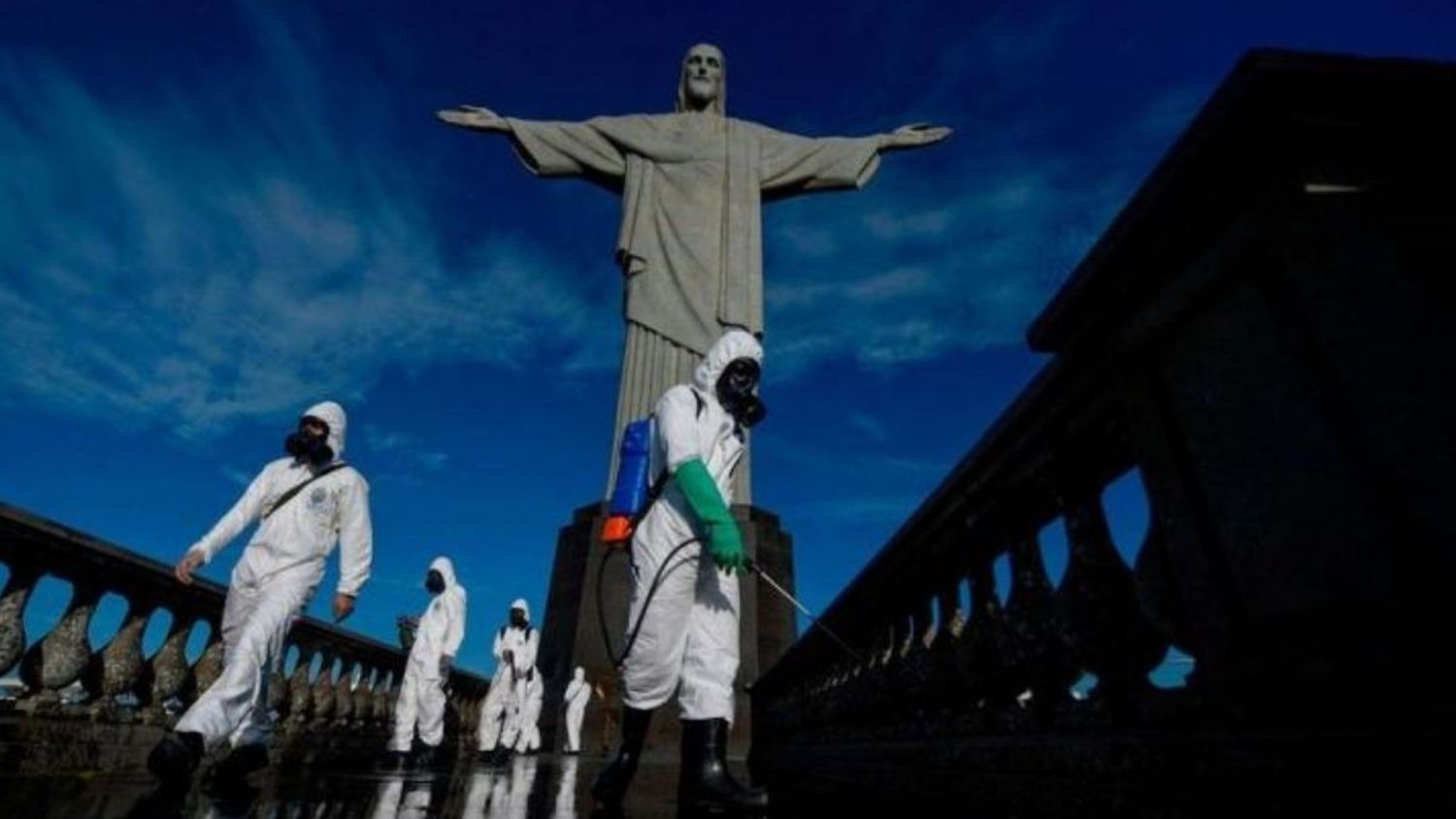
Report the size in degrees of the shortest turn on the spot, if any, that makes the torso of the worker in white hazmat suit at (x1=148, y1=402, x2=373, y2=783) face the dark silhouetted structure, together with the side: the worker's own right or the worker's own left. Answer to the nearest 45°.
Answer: approximately 45° to the worker's own left

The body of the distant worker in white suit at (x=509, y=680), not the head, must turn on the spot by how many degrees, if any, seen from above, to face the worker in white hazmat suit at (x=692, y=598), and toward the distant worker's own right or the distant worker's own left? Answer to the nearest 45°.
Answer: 0° — they already face them

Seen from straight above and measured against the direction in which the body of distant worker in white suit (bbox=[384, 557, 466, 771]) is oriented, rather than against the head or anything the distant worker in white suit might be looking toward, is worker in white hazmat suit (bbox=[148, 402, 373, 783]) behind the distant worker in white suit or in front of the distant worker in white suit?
in front

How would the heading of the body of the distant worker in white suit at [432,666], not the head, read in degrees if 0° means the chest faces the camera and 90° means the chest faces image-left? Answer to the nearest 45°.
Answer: approximately 45°

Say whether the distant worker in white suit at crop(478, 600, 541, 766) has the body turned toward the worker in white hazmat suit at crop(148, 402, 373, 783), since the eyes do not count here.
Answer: yes

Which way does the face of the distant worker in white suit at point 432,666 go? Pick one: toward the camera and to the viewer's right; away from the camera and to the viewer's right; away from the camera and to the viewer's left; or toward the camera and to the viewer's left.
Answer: toward the camera and to the viewer's left

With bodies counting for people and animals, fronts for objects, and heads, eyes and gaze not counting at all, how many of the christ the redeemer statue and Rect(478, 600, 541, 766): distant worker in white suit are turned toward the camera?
2

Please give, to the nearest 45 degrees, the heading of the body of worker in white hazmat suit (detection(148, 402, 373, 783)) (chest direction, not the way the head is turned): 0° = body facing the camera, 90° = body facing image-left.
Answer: approximately 45°

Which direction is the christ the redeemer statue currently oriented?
toward the camera
